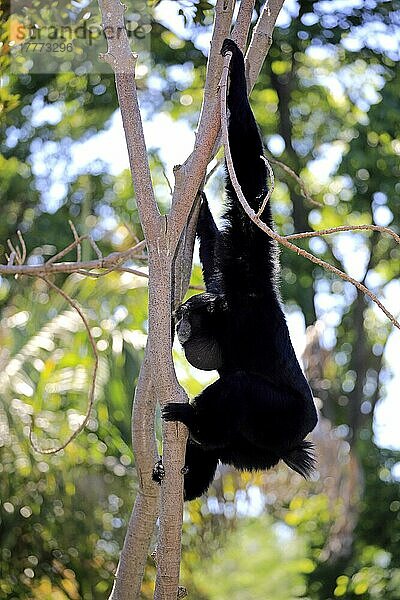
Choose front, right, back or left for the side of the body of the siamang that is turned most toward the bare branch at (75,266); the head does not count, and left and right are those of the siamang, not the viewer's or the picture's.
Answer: front

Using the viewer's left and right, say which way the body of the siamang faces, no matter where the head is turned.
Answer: facing to the left of the viewer
